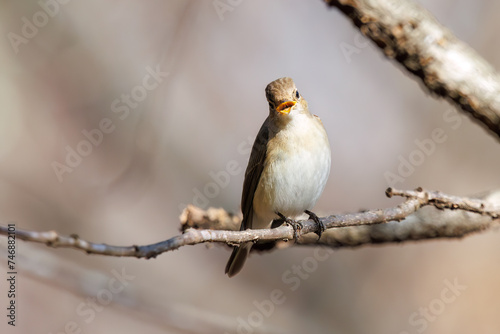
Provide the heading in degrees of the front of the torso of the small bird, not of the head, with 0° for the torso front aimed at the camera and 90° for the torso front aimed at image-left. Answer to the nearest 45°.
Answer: approximately 315°
